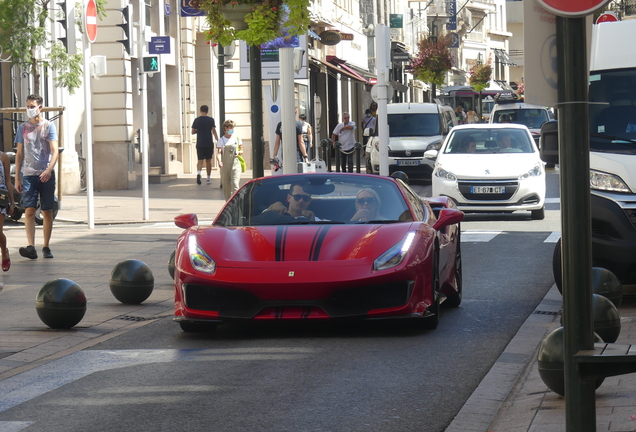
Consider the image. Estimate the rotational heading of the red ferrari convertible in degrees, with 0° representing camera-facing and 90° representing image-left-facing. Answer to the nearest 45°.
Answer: approximately 0°

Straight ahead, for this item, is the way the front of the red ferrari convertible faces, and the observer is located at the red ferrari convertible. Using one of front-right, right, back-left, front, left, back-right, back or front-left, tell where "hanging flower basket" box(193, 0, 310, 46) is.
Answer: back

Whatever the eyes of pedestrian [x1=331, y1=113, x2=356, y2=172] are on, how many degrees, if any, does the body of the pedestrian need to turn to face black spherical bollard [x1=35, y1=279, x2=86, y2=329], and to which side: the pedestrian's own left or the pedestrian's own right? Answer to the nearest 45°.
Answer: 0° — they already face it

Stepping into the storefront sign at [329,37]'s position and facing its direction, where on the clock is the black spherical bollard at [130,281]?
The black spherical bollard is roughly at 12 o'clock from the storefront sign.

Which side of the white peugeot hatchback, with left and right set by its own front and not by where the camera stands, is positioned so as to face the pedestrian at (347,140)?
back

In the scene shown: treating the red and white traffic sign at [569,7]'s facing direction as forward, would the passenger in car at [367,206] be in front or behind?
behind

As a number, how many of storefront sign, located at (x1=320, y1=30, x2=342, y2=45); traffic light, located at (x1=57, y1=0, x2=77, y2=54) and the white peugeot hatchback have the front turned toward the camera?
2

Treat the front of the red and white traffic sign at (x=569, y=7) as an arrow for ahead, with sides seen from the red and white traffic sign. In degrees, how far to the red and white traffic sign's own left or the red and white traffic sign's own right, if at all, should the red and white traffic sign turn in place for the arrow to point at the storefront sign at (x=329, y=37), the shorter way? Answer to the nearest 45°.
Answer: approximately 180°

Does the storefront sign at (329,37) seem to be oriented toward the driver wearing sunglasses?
yes
